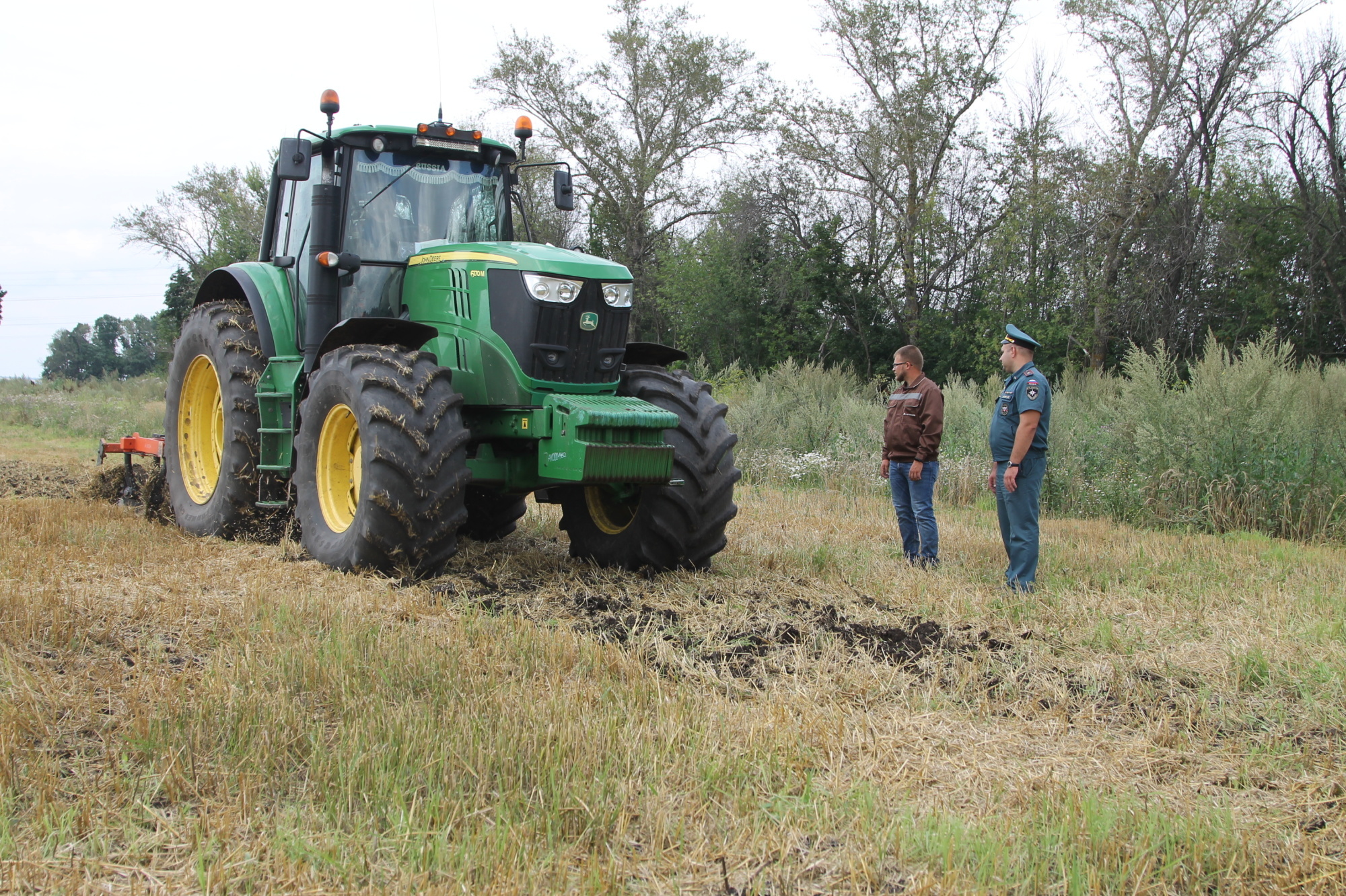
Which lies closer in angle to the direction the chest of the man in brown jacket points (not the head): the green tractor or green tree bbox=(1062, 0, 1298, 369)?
the green tractor

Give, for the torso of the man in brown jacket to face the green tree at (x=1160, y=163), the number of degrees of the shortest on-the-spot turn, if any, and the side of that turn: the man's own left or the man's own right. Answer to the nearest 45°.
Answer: approximately 135° to the man's own right

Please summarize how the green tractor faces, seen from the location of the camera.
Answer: facing the viewer and to the right of the viewer

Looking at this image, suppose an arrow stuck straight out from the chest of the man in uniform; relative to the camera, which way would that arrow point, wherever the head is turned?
to the viewer's left

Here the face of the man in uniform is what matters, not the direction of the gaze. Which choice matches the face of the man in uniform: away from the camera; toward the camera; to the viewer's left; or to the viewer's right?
to the viewer's left

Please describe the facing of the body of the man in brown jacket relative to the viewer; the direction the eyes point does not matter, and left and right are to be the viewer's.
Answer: facing the viewer and to the left of the viewer

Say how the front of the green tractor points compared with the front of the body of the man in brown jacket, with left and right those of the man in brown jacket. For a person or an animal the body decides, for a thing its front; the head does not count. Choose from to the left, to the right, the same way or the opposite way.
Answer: to the left

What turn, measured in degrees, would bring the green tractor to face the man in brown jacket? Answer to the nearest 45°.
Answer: approximately 45° to its left

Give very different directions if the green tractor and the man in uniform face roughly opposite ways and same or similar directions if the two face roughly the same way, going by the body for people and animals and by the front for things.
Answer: very different directions

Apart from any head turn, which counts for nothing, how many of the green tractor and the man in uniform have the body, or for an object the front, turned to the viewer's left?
1

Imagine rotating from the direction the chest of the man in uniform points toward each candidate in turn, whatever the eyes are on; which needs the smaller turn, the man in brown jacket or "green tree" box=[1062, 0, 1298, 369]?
the man in brown jacket

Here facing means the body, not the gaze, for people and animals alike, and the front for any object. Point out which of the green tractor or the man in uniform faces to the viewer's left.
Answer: the man in uniform

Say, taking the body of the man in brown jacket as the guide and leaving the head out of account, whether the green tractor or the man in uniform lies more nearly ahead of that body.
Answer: the green tractor

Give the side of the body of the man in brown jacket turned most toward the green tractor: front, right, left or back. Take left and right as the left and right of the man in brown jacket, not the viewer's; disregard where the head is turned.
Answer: front
